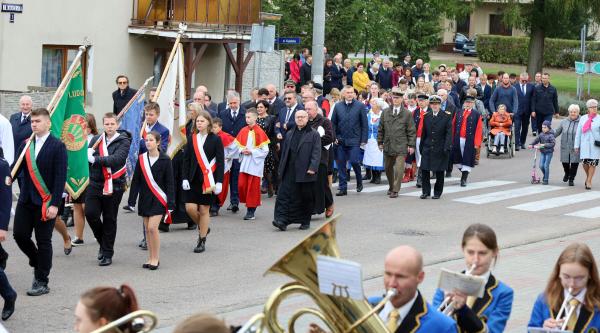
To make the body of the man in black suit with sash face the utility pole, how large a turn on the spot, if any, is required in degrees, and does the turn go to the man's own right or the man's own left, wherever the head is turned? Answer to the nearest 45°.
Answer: approximately 180°

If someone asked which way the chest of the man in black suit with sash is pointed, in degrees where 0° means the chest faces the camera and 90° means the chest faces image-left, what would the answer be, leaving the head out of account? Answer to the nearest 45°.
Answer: approximately 45°

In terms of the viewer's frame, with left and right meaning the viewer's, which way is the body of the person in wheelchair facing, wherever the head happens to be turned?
facing the viewer

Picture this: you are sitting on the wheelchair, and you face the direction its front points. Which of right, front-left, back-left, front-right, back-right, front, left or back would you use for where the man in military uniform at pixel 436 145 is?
front

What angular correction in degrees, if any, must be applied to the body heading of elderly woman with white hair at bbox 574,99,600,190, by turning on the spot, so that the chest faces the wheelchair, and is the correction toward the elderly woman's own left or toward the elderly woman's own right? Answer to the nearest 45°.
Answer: approximately 180°

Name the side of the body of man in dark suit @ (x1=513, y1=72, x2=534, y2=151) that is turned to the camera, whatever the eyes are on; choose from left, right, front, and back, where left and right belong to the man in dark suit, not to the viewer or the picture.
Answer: front

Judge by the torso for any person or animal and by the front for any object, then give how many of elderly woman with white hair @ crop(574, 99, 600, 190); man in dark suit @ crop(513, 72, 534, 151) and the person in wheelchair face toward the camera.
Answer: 3
